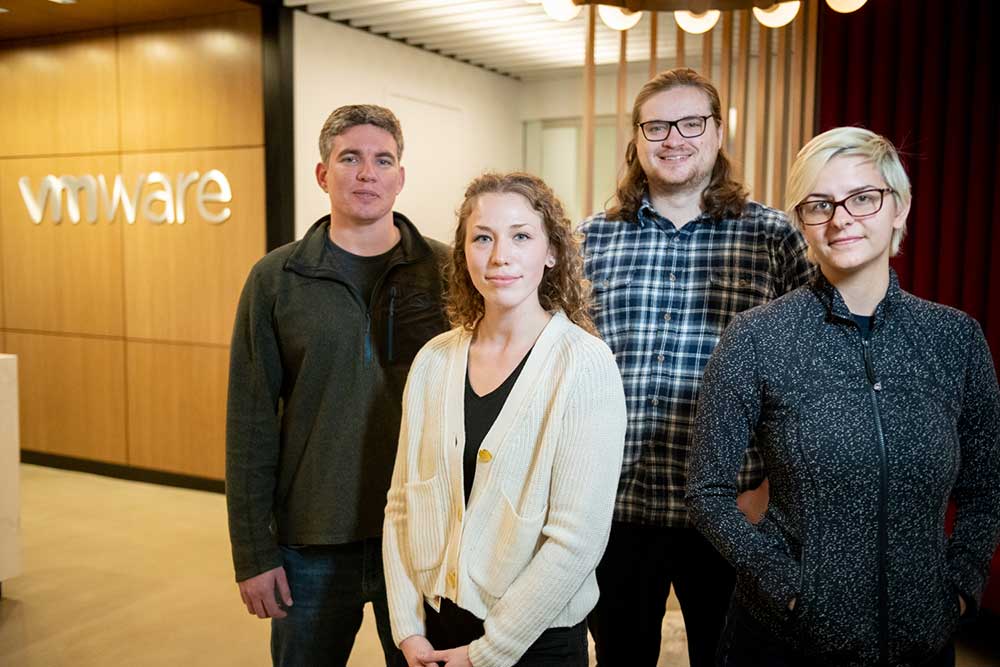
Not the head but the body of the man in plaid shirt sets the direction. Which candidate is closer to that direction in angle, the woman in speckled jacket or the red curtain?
the woman in speckled jacket

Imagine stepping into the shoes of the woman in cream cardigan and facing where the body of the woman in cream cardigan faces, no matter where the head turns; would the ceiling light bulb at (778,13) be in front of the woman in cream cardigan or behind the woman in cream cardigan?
behind

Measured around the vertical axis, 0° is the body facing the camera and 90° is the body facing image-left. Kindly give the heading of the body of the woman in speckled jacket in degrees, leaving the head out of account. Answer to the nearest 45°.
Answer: approximately 0°

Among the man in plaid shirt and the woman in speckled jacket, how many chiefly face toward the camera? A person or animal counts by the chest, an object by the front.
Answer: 2

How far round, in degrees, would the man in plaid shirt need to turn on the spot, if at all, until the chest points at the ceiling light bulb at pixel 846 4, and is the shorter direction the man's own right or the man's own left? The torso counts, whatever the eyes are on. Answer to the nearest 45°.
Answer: approximately 180°

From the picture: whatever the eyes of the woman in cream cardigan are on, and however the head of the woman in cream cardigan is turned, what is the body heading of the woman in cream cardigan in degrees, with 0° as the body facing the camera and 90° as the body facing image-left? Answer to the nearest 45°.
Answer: approximately 45°

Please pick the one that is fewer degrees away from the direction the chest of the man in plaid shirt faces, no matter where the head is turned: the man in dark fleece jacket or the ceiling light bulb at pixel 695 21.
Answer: the man in dark fleece jacket

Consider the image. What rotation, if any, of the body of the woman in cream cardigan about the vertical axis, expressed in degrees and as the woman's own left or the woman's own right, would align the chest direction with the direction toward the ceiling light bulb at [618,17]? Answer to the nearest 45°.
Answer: approximately 135° to the woman's own right
